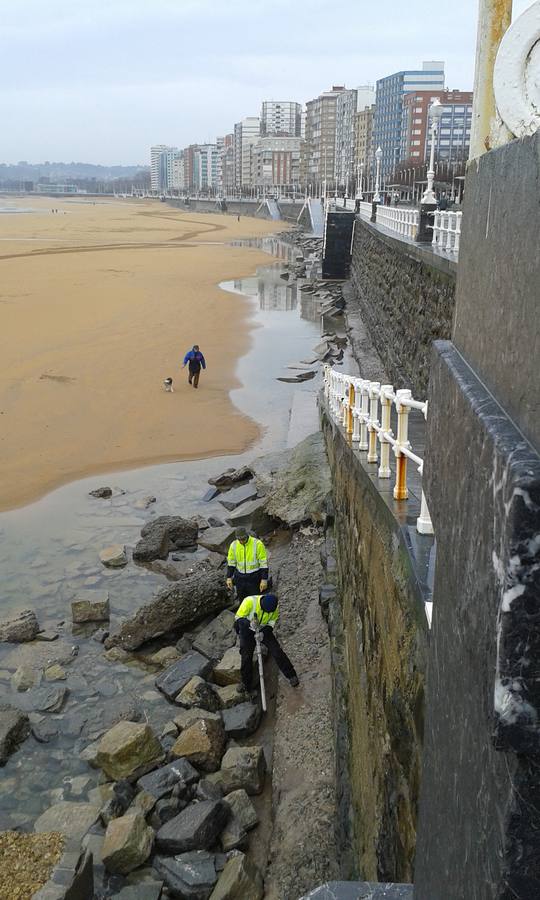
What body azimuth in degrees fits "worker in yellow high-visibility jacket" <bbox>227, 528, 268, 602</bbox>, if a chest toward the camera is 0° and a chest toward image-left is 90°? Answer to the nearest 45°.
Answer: approximately 0°

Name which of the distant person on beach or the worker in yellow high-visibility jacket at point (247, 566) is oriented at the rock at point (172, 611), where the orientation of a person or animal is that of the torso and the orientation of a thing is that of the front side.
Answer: the distant person on beach

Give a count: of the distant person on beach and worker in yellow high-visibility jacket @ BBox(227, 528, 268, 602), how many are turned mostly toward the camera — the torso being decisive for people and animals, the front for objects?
2

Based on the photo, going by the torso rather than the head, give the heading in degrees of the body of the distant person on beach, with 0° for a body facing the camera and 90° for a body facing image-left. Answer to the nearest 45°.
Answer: approximately 0°

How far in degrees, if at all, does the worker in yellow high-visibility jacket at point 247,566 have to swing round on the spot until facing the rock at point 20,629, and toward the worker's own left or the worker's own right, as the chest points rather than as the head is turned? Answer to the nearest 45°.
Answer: approximately 90° to the worker's own right
